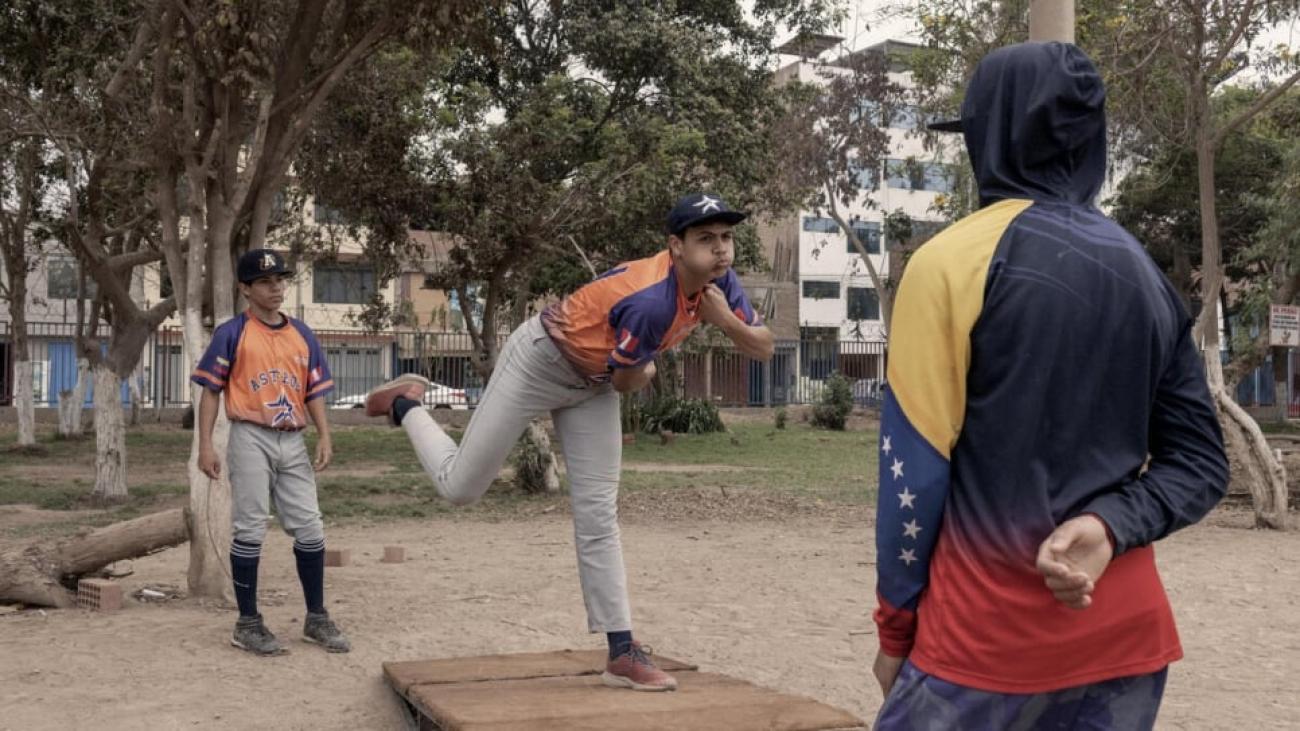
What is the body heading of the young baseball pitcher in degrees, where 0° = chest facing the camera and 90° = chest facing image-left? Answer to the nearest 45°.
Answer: approximately 315°

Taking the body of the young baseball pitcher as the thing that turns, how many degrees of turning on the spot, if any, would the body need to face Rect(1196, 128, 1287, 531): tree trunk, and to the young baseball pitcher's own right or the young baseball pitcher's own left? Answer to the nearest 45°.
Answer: approximately 90° to the young baseball pitcher's own left

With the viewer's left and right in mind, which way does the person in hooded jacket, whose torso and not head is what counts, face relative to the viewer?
facing away from the viewer and to the left of the viewer

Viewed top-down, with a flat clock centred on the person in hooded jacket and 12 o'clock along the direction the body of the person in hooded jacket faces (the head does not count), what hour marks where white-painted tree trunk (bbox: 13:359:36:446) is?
The white-painted tree trunk is roughly at 12 o'clock from the person in hooded jacket.

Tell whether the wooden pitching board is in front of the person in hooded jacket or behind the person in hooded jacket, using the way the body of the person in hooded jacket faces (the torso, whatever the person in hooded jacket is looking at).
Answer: in front

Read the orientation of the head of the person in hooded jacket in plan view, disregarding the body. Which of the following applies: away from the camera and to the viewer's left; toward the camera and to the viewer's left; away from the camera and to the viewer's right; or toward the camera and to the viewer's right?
away from the camera and to the viewer's left
